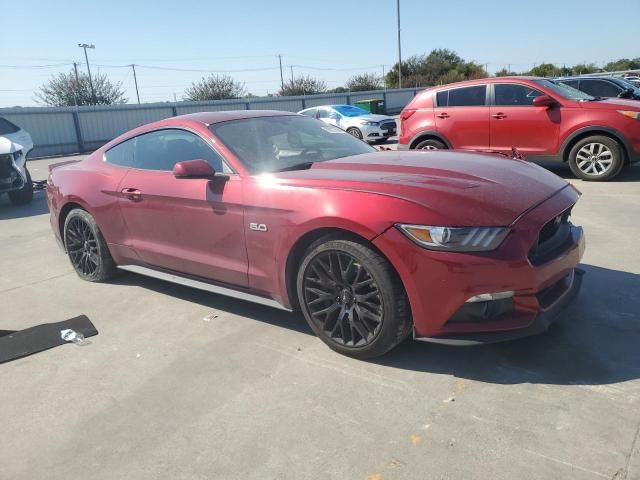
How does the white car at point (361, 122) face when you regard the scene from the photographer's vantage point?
facing the viewer and to the right of the viewer

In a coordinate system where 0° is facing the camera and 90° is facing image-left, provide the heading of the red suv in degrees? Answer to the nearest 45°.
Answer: approximately 270°

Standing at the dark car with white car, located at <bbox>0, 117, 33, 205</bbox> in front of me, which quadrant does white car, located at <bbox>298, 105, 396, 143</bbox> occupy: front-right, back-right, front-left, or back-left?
front-right

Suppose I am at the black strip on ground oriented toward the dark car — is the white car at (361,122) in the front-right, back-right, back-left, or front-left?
front-left

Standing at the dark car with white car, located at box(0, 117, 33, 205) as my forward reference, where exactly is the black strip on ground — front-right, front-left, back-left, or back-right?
front-left

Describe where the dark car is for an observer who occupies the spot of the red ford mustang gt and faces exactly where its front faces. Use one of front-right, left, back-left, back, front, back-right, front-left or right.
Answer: left

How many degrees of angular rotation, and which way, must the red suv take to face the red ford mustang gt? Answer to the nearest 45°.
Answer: approximately 90° to its right

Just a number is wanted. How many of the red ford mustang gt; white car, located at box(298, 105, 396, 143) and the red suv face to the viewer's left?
0

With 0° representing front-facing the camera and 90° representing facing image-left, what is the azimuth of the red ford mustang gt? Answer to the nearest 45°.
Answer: approximately 315°

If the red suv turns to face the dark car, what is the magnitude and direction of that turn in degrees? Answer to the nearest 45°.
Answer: approximately 90° to its left

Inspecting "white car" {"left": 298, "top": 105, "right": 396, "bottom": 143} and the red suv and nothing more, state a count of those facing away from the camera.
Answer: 0

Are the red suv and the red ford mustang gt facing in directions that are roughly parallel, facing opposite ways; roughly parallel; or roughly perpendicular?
roughly parallel

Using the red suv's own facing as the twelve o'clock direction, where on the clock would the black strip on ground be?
The black strip on ground is roughly at 4 o'clock from the red suv.

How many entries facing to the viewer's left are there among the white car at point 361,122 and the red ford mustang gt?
0
